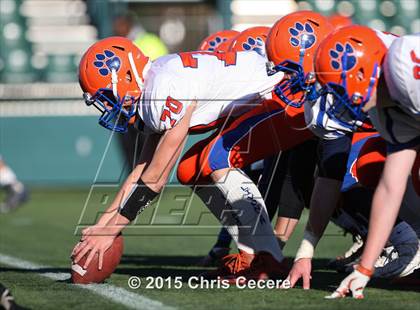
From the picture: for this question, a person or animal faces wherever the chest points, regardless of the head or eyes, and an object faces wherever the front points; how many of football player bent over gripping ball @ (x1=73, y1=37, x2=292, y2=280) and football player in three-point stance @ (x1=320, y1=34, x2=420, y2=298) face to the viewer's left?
2

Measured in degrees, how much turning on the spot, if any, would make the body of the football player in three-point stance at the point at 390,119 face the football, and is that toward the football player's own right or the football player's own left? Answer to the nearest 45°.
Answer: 0° — they already face it

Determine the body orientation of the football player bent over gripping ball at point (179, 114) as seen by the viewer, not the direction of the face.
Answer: to the viewer's left

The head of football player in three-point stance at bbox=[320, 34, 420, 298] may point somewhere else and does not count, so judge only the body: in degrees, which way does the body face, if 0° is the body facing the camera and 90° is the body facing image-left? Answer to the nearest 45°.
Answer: approximately 90°

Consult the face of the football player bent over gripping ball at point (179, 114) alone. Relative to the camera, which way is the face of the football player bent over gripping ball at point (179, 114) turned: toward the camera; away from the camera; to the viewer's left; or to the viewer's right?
to the viewer's left

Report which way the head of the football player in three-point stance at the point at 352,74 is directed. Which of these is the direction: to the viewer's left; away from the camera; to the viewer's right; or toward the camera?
to the viewer's left
